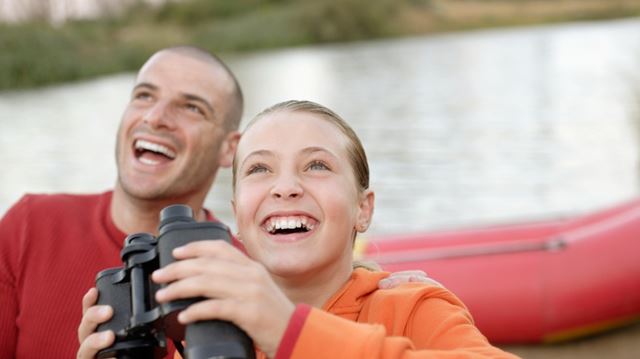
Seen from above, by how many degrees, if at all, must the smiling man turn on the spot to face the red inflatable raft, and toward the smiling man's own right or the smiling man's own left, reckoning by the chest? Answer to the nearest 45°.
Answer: approximately 135° to the smiling man's own left

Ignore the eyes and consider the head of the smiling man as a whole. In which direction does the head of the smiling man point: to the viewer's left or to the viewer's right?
to the viewer's left

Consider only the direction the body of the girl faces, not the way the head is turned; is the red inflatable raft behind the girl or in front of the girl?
behind

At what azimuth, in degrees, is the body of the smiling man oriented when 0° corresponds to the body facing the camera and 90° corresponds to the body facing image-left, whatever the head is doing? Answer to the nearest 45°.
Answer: approximately 0°

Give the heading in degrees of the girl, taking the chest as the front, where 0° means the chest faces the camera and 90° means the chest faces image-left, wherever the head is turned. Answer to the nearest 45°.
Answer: approximately 45°

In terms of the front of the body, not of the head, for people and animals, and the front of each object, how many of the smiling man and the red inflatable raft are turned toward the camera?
1

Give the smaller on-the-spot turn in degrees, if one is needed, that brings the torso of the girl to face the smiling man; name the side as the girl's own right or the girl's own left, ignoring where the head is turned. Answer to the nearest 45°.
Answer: approximately 90° to the girl's own right

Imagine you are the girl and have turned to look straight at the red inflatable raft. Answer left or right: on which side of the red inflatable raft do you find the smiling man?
left

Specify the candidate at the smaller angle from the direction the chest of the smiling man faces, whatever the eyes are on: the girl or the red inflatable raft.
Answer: the girl
